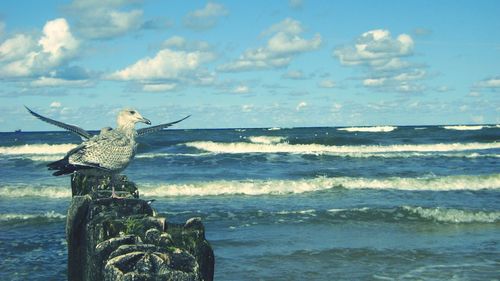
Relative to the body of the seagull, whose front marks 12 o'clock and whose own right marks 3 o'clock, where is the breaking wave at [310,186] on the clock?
The breaking wave is roughly at 10 o'clock from the seagull.

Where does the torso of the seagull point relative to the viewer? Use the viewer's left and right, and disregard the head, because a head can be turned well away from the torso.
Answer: facing to the right of the viewer

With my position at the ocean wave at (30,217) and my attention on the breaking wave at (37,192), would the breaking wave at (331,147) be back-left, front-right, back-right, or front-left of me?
front-right

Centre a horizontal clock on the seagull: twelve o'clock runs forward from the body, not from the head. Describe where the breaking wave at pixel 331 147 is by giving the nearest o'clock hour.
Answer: The breaking wave is roughly at 10 o'clock from the seagull.

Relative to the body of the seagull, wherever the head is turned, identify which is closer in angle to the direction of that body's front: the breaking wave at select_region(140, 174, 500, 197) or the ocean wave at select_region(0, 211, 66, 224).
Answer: the breaking wave

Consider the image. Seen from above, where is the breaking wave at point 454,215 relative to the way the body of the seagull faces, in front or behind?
in front

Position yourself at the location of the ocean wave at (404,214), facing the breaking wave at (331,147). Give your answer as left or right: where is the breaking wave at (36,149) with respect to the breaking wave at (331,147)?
left

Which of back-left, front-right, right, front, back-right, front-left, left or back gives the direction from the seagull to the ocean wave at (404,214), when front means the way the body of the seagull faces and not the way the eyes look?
front-left

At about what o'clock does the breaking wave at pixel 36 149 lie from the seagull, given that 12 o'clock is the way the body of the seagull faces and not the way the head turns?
The breaking wave is roughly at 9 o'clock from the seagull.
